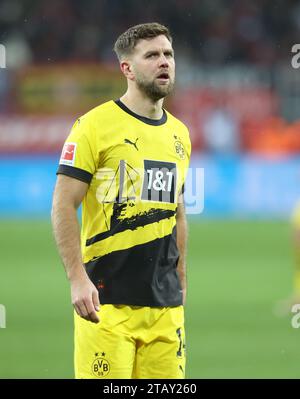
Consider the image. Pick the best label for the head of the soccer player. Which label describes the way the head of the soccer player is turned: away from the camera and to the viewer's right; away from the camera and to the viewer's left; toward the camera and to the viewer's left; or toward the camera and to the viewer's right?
toward the camera and to the viewer's right

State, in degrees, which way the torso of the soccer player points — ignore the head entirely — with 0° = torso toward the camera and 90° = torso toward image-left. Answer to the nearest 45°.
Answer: approximately 315°
